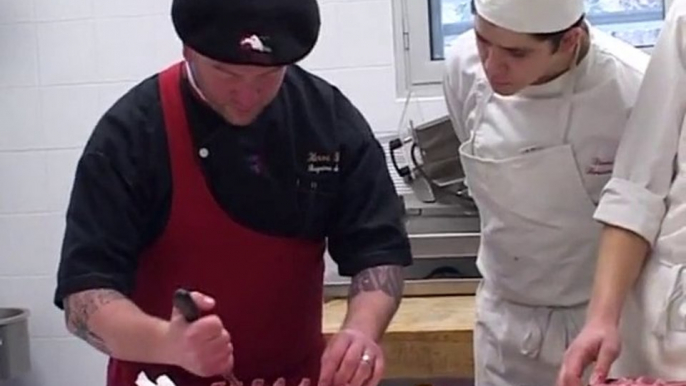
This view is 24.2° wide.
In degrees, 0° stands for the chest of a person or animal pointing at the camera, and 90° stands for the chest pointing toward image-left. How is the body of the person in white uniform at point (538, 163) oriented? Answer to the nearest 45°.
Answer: approximately 45°

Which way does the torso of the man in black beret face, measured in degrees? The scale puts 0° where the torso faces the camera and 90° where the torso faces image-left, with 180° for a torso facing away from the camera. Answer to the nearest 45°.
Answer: approximately 0°

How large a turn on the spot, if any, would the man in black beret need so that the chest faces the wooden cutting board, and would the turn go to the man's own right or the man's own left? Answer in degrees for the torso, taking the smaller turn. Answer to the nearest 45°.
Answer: approximately 135° to the man's own left
